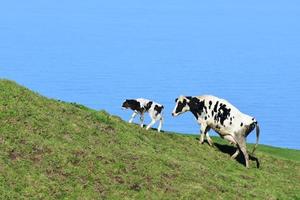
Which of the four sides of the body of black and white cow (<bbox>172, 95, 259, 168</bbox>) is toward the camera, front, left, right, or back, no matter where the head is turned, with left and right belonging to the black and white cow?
left

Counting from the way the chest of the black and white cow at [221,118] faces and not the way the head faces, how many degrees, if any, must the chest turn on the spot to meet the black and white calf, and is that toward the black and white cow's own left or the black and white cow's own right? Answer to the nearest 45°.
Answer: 0° — it already faces it
